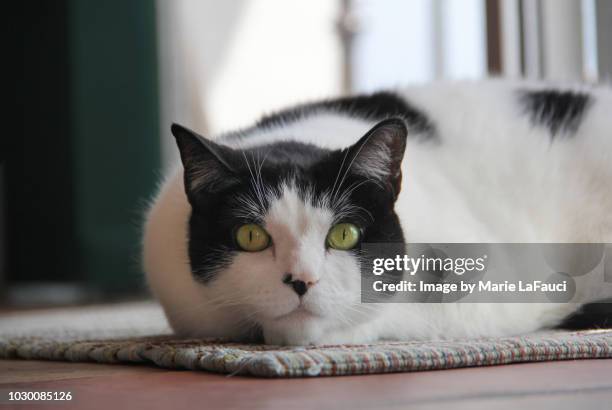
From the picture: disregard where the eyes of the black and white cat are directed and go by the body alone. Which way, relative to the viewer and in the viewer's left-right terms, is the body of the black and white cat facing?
facing the viewer and to the left of the viewer
